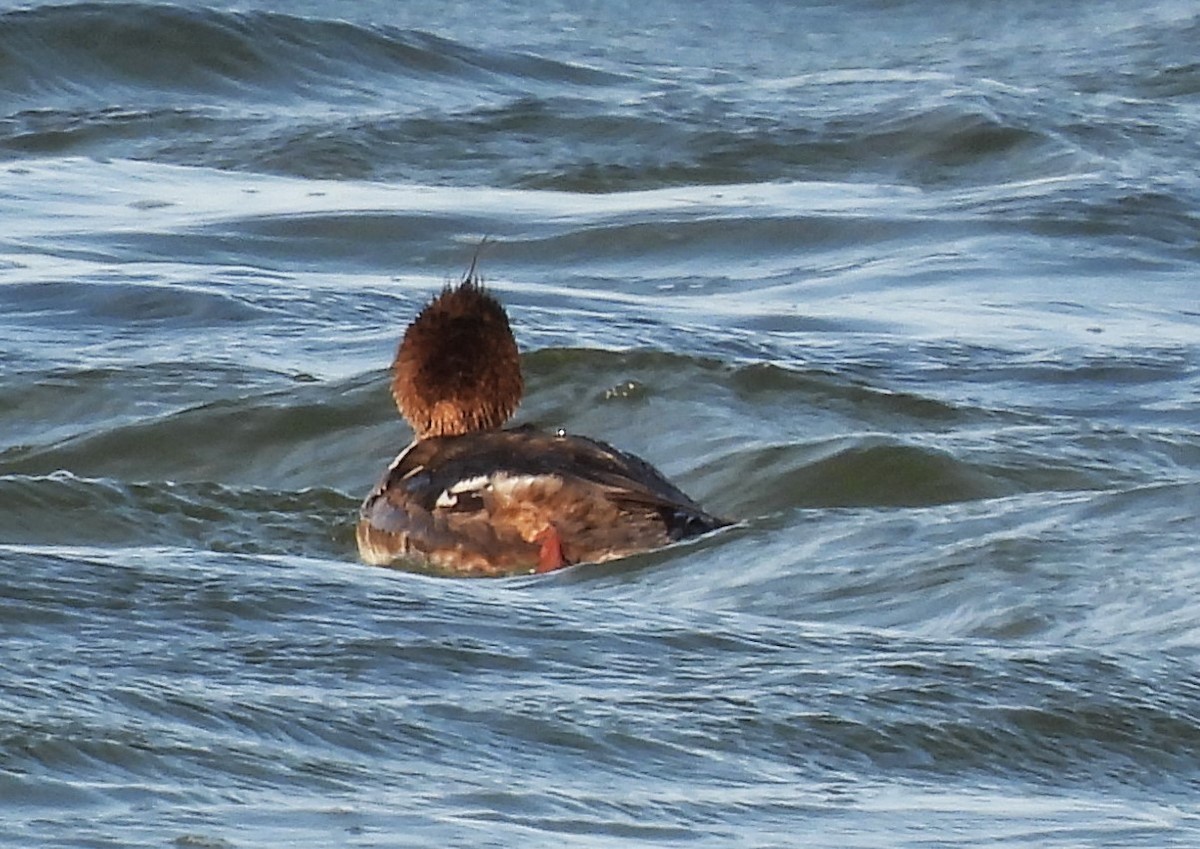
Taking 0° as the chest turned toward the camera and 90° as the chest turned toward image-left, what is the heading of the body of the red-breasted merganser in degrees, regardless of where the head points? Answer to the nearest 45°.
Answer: approximately 90°
